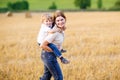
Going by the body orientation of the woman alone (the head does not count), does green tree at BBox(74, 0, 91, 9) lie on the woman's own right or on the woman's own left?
on the woman's own left
